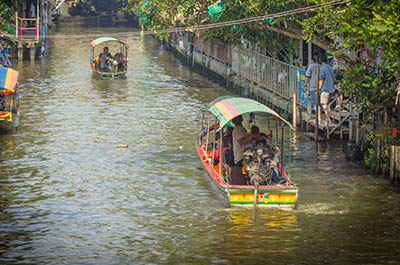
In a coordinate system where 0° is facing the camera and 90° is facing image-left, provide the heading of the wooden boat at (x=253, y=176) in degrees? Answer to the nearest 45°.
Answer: approximately 135°

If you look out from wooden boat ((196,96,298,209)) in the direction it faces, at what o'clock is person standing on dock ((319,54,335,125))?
The person standing on dock is roughly at 2 o'clock from the wooden boat.

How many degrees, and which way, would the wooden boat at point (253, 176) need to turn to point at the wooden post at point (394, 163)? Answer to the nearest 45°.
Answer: approximately 90° to its right

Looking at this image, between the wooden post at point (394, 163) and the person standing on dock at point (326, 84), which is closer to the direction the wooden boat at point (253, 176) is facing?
the person standing on dock

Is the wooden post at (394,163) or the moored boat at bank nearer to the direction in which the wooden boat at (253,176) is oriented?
the moored boat at bank

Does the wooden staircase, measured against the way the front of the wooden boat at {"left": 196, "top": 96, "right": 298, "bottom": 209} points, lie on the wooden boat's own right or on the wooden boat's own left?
on the wooden boat's own right

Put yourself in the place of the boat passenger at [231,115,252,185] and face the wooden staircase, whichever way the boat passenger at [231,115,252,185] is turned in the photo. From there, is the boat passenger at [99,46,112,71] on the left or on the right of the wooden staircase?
left

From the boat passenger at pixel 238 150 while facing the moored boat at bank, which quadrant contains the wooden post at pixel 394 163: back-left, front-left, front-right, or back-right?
back-right

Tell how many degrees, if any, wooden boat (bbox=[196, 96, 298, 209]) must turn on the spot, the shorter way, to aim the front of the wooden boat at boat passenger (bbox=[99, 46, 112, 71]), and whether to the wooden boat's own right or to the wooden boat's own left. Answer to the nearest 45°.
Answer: approximately 45° to the wooden boat's own right

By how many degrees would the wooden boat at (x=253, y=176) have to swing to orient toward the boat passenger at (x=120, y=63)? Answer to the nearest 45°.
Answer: approximately 45° to its right

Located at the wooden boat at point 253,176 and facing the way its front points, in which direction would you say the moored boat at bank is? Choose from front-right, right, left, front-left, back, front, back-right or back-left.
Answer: front

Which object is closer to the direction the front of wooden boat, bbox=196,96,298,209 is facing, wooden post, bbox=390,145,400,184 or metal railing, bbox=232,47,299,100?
the metal railing
